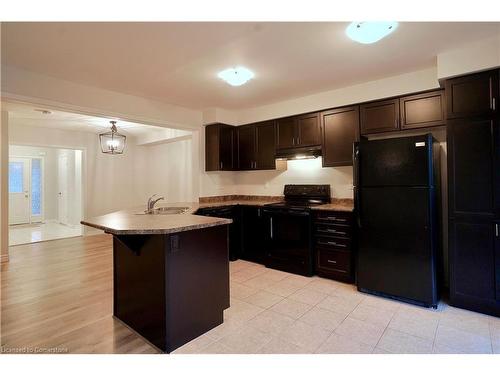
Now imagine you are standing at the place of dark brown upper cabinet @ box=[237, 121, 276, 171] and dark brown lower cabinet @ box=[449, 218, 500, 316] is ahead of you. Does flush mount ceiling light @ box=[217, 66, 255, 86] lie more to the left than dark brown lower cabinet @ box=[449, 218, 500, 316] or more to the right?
right

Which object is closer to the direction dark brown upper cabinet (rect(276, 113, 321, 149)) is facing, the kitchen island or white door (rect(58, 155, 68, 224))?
the kitchen island

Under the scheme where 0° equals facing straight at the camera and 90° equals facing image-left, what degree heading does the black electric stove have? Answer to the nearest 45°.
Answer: approximately 45°

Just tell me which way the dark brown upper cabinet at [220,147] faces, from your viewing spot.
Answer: facing the viewer and to the right of the viewer

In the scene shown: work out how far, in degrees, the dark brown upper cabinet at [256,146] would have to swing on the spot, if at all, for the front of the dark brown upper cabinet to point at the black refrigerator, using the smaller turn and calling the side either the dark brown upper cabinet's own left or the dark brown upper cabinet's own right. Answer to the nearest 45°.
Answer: approximately 90° to the dark brown upper cabinet's own left

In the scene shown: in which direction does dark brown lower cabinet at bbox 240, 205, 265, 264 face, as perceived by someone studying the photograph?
facing the viewer and to the left of the viewer

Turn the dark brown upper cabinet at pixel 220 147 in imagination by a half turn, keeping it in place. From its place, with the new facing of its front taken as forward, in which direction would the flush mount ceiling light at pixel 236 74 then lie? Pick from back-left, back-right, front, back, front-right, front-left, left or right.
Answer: back-left

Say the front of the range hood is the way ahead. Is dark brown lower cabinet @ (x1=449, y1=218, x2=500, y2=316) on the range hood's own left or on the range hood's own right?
on the range hood's own left

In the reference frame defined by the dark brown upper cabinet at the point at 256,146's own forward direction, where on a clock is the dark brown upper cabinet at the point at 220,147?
the dark brown upper cabinet at the point at 220,147 is roughly at 2 o'clock from the dark brown upper cabinet at the point at 256,146.

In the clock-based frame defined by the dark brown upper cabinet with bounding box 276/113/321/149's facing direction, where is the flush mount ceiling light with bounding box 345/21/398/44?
The flush mount ceiling light is roughly at 10 o'clock from the dark brown upper cabinet.
